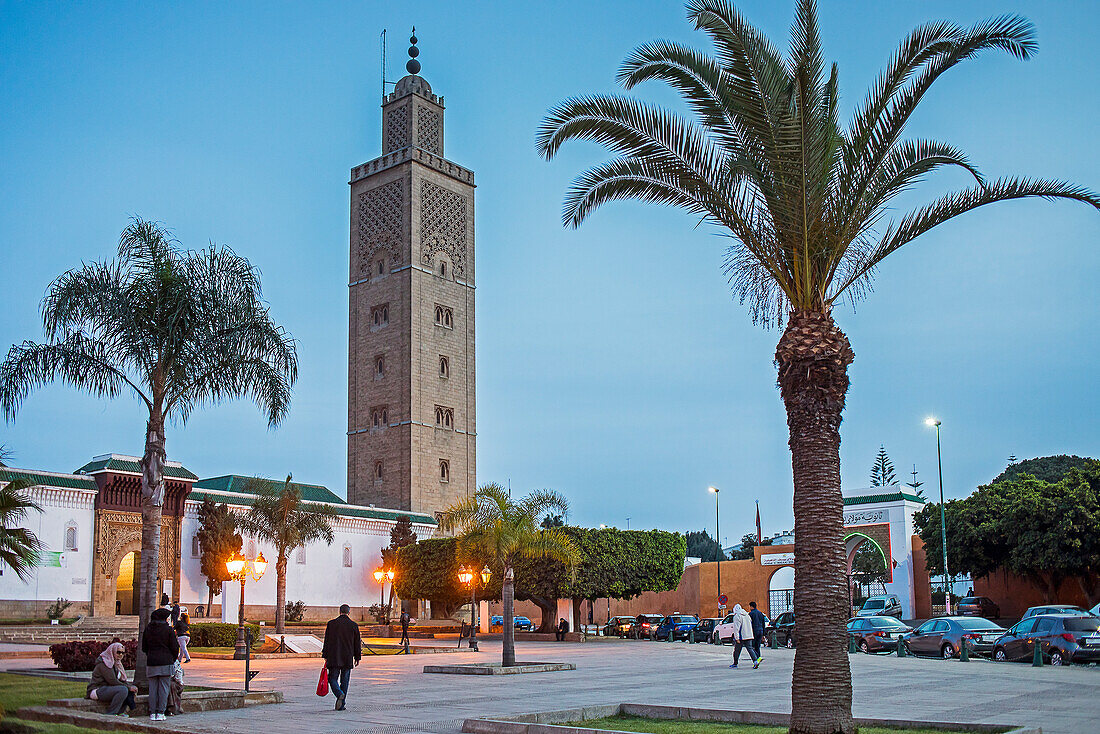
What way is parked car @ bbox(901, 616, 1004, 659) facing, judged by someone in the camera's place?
facing away from the viewer and to the left of the viewer

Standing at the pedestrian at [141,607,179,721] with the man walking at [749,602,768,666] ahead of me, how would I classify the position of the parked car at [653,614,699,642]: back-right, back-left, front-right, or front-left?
front-left

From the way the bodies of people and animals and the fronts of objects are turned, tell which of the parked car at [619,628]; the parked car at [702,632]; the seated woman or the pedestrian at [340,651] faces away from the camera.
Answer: the pedestrian

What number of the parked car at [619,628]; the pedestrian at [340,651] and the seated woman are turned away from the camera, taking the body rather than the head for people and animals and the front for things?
1

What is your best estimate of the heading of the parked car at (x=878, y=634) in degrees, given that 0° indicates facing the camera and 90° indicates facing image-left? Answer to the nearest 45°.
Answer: approximately 135°

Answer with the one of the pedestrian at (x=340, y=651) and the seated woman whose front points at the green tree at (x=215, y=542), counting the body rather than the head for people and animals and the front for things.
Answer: the pedestrian

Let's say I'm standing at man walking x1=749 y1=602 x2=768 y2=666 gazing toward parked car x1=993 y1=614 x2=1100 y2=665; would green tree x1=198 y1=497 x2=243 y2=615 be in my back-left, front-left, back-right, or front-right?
back-left

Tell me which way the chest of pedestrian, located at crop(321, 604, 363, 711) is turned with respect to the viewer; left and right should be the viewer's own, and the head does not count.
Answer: facing away from the viewer

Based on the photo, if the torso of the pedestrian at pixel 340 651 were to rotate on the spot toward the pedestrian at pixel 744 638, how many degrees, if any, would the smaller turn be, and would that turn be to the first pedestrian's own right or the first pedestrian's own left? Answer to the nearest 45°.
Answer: approximately 45° to the first pedestrian's own right

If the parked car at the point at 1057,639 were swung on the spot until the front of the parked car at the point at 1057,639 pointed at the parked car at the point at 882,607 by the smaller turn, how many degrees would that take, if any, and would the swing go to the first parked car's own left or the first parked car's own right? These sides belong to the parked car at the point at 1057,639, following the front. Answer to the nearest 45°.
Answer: approximately 45° to the first parked car's own right
